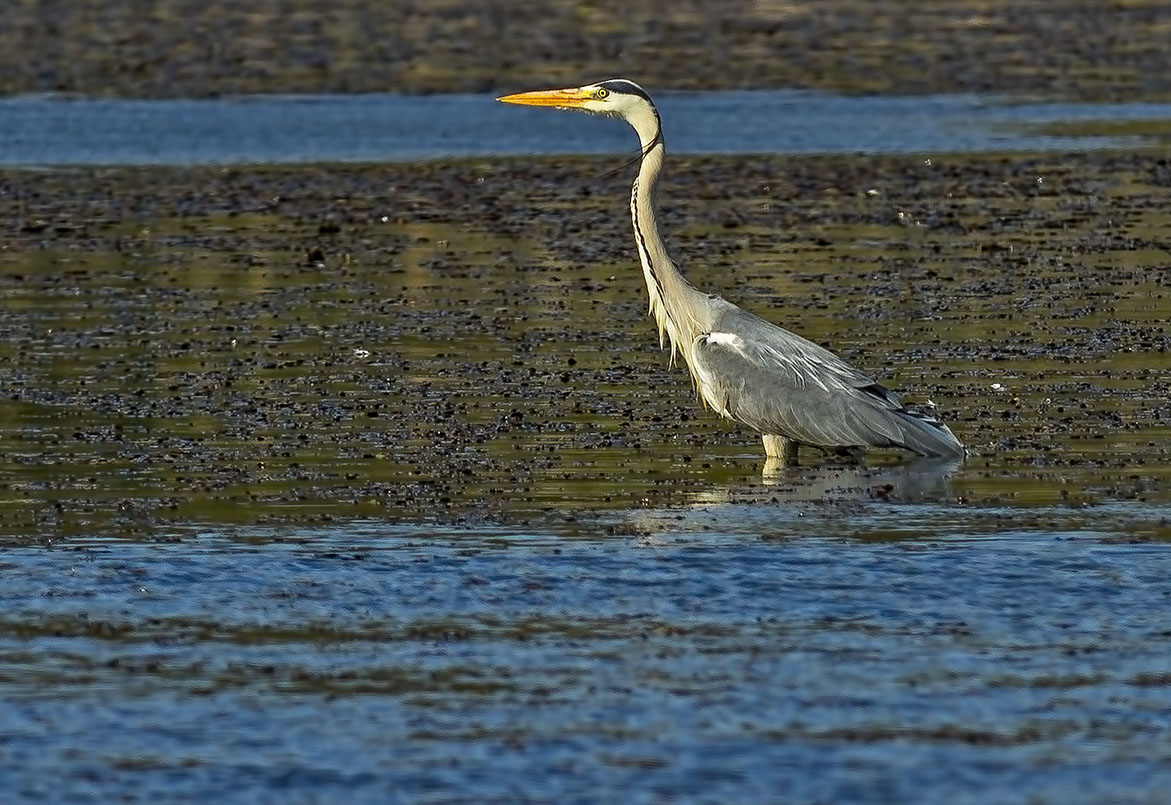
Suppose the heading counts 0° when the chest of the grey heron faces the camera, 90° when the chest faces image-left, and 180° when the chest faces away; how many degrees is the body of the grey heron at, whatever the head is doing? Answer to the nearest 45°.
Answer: approximately 90°
